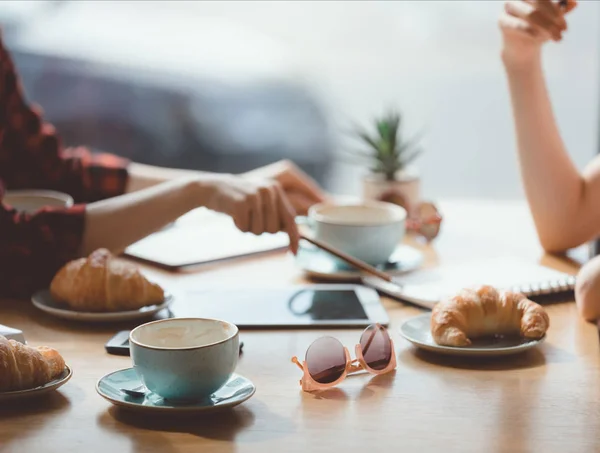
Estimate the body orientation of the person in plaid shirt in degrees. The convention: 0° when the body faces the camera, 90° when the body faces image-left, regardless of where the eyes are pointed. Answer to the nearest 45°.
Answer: approximately 270°

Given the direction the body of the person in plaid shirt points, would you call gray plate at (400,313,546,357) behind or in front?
in front
